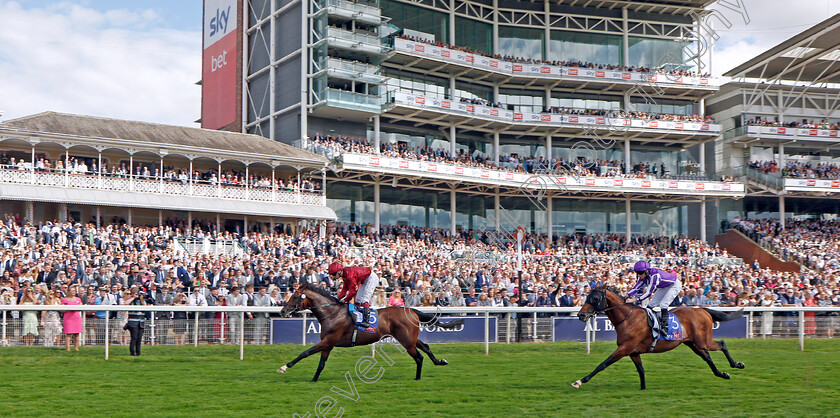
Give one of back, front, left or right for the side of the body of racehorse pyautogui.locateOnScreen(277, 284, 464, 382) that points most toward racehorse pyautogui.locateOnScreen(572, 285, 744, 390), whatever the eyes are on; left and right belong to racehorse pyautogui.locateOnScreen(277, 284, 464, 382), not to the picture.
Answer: back

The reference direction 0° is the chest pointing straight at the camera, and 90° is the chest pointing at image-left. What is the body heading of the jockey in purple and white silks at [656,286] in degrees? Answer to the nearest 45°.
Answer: approximately 90°

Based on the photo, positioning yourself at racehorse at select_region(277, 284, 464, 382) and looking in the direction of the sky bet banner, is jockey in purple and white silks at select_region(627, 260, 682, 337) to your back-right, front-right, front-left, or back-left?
back-right

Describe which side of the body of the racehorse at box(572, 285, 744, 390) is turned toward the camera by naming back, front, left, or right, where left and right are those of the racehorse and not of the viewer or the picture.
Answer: left

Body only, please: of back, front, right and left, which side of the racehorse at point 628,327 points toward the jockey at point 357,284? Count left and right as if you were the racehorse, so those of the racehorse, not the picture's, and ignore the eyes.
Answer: front

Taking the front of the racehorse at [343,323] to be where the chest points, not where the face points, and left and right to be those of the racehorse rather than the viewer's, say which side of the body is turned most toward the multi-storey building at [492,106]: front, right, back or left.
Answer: right

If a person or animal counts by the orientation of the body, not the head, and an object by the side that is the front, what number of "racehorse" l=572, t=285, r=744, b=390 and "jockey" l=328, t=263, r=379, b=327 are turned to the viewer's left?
2

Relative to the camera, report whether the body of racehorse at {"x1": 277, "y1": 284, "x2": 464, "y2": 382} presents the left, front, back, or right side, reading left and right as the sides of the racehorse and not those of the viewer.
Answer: left

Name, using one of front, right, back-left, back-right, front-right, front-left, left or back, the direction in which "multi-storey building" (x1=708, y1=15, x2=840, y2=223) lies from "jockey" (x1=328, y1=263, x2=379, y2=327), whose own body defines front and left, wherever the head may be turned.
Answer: back-right

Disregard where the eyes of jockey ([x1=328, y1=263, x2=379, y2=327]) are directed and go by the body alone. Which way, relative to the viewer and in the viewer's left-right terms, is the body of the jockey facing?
facing to the left of the viewer
